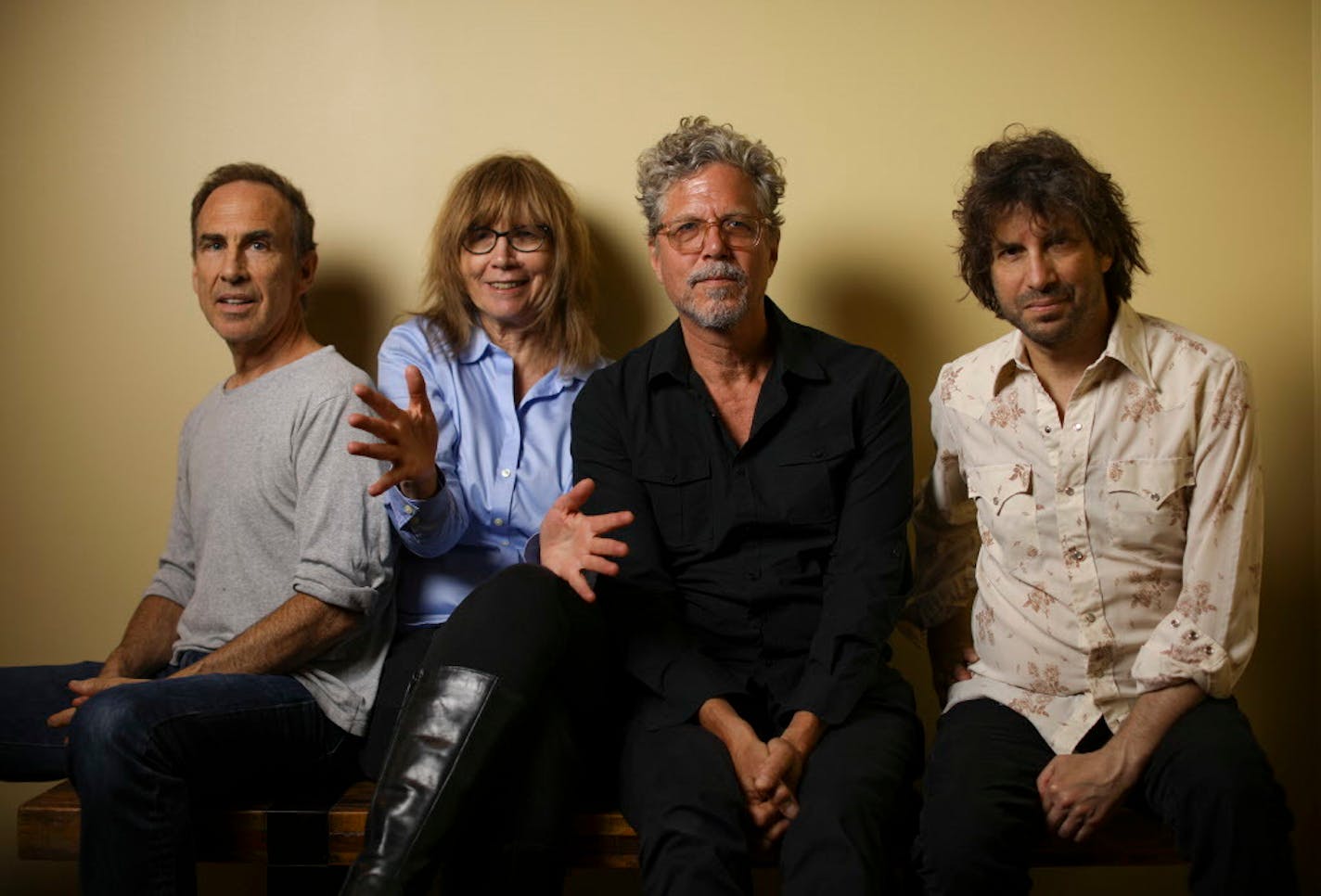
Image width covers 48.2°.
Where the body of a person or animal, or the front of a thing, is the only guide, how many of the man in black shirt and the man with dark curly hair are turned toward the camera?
2

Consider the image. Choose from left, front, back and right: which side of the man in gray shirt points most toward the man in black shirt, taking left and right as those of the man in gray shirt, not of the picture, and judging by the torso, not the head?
left

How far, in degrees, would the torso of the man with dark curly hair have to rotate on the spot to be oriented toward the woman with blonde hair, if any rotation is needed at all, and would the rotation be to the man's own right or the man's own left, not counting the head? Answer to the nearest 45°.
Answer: approximately 90° to the man's own right

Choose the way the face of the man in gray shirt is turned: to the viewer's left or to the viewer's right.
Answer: to the viewer's left

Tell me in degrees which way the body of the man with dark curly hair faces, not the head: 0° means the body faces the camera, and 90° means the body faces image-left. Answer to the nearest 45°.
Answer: approximately 0°

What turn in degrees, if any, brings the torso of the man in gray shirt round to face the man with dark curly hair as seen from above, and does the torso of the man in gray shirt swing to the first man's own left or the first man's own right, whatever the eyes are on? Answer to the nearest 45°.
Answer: approximately 90° to the first man's own left
